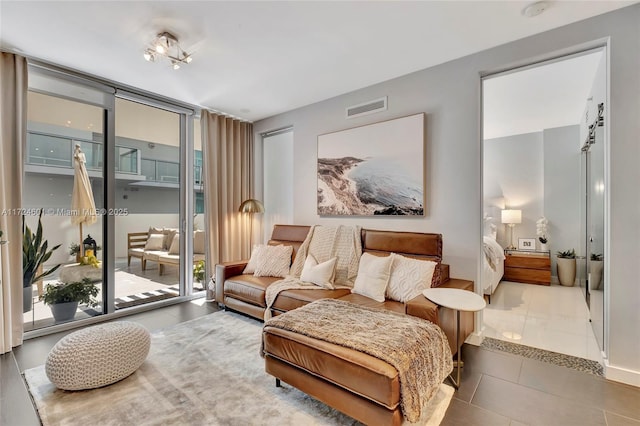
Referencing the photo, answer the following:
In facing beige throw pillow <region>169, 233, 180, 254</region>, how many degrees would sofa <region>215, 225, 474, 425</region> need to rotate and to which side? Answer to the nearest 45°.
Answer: approximately 90° to its right

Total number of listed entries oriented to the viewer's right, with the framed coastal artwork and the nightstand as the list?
0

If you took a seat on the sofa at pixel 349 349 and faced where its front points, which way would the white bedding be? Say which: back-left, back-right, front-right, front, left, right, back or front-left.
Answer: back

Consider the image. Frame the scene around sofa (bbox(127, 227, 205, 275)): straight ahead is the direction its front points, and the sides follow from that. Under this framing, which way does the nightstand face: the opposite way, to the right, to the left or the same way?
the same way

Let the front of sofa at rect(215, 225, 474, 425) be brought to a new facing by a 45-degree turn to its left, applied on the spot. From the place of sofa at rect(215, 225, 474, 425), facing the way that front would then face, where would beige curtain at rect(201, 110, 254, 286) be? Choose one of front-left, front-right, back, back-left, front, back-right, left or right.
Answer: back-right

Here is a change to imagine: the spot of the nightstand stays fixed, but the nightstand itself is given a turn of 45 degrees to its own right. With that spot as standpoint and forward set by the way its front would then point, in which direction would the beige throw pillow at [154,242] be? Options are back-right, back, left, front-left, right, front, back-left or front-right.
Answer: front

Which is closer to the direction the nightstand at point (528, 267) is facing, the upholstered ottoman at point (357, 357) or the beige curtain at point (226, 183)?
the upholstered ottoman

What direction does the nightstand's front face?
toward the camera

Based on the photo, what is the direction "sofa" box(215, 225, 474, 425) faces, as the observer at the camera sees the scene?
facing the viewer and to the left of the viewer

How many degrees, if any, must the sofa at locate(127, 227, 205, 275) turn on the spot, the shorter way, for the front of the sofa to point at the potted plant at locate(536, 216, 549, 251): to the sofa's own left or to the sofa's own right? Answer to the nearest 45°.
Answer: approximately 135° to the sofa's own left

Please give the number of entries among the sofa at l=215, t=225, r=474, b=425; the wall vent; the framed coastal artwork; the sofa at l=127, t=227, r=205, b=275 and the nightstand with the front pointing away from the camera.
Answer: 0

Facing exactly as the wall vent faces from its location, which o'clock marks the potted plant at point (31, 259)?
The potted plant is roughly at 1 o'clock from the wall vent.

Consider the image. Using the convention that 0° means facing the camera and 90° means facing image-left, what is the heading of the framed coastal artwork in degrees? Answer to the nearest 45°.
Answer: approximately 45°

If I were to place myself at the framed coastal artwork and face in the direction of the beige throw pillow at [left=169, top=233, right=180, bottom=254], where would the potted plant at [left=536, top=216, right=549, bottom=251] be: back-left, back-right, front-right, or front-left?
back-right

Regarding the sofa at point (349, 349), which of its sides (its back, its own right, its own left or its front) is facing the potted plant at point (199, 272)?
right

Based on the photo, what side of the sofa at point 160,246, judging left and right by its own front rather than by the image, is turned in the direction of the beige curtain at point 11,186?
front
